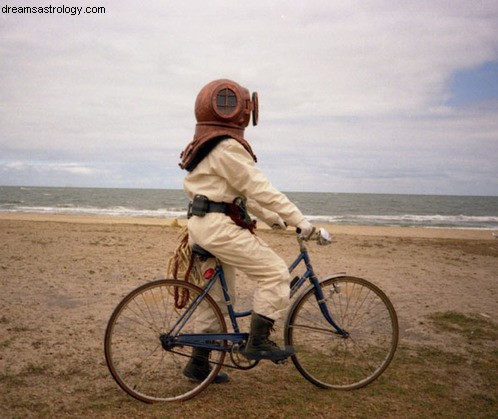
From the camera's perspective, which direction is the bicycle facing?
to the viewer's right

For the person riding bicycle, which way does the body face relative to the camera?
to the viewer's right

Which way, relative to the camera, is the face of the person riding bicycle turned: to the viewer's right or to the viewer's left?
to the viewer's right
